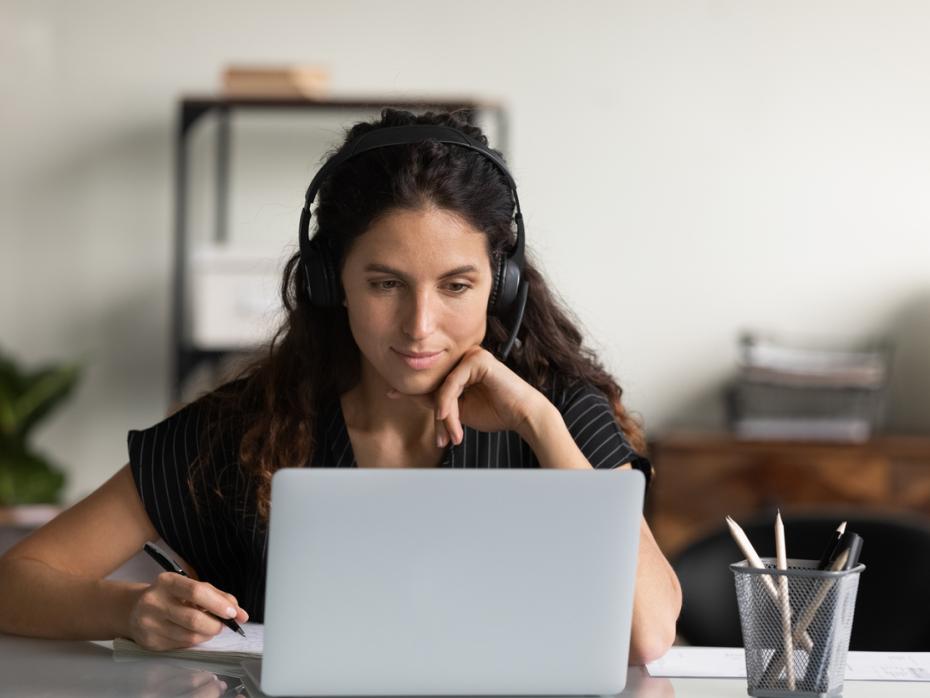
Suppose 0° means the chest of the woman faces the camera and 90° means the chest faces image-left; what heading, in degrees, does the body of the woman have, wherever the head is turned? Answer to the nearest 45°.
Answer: approximately 0°

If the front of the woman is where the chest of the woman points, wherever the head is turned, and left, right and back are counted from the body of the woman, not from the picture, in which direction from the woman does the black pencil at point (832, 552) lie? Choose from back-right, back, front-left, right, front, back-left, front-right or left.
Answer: front-left

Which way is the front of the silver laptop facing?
away from the camera

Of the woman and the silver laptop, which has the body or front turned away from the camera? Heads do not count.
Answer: the silver laptop

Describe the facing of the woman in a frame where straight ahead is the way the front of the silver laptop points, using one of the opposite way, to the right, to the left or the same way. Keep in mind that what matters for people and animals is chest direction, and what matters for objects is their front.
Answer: the opposite way

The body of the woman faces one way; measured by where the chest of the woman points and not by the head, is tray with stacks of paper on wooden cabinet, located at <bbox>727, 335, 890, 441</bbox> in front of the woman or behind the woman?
behind

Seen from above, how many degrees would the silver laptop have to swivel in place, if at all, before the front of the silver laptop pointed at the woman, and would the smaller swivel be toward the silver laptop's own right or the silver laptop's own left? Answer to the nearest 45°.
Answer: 0° — it already faces them

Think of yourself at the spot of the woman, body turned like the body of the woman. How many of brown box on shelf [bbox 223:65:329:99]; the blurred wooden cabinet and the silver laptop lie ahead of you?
1

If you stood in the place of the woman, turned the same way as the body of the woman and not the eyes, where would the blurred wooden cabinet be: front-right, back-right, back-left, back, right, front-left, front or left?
back-left
